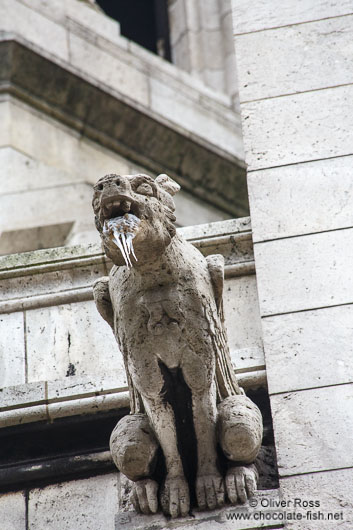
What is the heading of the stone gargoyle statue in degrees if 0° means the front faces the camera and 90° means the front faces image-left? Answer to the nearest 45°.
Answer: approximately 0°
